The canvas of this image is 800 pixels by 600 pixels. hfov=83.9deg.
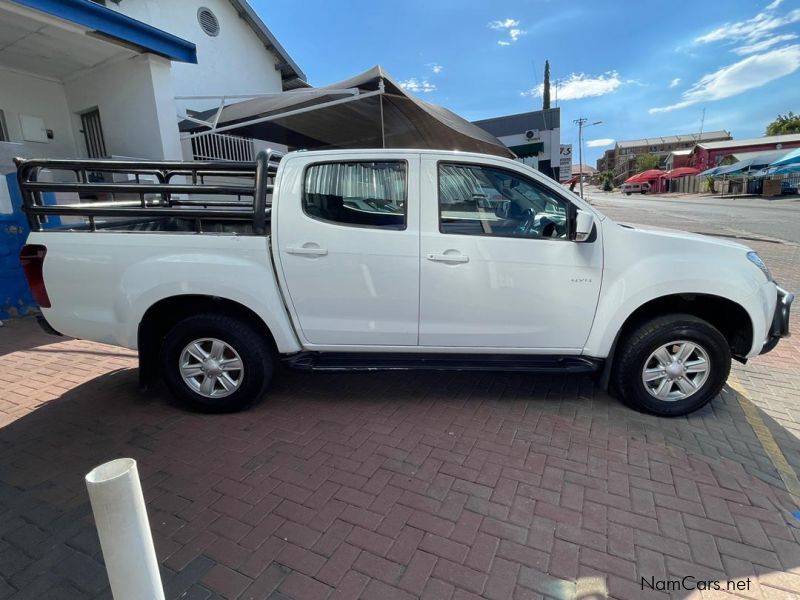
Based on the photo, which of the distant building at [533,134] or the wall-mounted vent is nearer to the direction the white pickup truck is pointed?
the distant building

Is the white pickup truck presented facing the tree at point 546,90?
no

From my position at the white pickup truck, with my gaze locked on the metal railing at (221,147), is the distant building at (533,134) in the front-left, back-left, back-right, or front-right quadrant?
front-right

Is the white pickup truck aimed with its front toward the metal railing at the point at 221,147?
no

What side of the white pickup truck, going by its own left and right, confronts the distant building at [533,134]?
left

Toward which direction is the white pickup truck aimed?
to the viewer's right

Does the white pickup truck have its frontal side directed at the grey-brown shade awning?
no

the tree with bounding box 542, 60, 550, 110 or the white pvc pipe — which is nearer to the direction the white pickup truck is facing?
the tree
